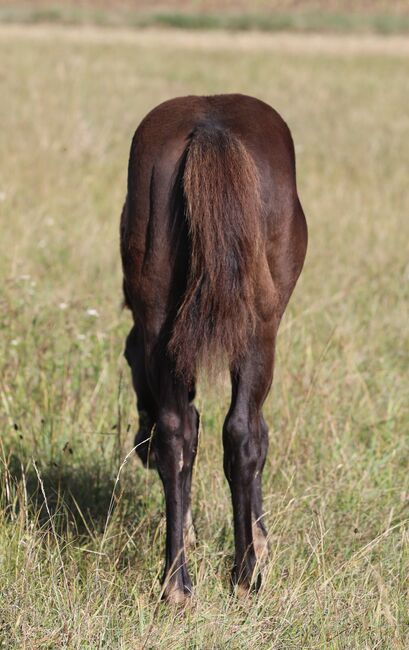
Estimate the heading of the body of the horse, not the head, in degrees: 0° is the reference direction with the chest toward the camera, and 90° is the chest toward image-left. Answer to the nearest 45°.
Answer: approximately 180°
